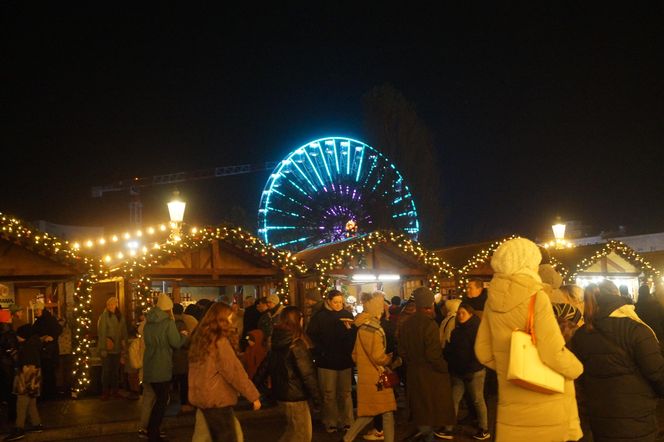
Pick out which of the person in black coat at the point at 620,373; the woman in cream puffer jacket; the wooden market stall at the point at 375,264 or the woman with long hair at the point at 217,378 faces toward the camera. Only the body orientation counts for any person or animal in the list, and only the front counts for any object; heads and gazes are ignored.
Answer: the wooden market stall

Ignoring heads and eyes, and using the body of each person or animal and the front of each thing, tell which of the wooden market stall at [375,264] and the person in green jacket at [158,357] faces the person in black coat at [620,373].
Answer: the wooden market stall

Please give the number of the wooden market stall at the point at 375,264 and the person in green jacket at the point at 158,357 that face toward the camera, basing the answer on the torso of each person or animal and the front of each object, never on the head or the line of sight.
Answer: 1

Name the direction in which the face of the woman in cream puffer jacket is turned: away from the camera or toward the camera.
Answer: away from the camera

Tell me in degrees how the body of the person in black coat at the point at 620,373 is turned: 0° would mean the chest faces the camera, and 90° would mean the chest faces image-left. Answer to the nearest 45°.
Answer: approximately 180°

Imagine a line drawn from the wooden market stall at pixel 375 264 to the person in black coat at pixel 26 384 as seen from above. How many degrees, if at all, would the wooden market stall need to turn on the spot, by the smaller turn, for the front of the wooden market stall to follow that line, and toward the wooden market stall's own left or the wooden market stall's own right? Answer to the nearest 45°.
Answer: approximately 45° to the wooden market stall's own right

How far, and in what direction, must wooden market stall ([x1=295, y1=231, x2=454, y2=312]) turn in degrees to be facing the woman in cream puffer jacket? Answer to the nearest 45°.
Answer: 0° — it already faces them

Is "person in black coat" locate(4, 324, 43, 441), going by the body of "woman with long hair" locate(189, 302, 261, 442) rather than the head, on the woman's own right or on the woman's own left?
on the woman's own left

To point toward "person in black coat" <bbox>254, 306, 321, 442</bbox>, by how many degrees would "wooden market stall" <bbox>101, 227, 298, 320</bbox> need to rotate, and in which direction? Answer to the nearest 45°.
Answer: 0° — it already faces them

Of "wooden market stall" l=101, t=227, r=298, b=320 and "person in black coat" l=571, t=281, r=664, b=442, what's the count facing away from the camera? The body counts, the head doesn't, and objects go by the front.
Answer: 1

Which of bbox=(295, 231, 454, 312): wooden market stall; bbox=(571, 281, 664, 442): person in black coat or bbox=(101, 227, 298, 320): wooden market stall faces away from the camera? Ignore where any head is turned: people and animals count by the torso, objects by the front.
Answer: the person in black coat

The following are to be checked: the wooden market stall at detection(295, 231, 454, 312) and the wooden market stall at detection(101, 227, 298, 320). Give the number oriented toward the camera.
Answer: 2

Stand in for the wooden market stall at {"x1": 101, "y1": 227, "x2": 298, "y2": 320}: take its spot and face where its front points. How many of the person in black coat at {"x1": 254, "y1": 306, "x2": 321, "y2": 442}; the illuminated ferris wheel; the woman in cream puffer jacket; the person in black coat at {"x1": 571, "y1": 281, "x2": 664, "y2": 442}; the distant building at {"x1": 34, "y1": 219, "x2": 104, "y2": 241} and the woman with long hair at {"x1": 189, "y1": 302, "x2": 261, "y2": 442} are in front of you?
4
